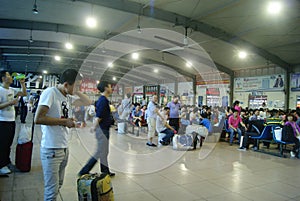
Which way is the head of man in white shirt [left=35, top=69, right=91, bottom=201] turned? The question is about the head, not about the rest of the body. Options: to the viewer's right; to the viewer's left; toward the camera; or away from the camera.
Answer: to the viewer's right

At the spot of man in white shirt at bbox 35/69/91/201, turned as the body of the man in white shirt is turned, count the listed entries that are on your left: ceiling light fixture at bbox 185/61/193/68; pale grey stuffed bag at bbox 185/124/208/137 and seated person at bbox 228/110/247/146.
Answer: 3

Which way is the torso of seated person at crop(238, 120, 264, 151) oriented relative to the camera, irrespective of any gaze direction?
to the viewer's left

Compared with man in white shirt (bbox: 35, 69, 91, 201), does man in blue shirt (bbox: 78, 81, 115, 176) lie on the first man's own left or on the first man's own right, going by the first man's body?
on the first man's own left

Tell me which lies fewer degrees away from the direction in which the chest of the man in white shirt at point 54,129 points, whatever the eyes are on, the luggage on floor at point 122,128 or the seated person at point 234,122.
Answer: the seated person

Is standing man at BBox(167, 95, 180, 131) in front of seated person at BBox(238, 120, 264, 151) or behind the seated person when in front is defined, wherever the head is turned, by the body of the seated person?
in front

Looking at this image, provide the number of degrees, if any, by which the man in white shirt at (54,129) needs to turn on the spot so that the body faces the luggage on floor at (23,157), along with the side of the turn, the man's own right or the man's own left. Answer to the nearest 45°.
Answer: approximately 135° to the man's own left
